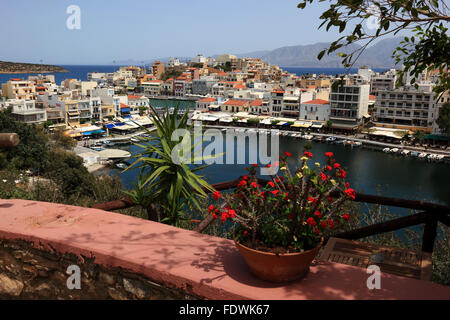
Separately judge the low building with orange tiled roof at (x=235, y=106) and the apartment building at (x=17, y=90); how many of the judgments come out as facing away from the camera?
0

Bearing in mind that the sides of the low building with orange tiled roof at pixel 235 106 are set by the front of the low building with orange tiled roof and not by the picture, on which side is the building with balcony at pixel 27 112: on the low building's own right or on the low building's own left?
on the low building's own right

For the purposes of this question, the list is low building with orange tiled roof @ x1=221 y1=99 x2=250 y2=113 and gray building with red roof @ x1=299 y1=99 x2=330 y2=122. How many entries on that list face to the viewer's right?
0

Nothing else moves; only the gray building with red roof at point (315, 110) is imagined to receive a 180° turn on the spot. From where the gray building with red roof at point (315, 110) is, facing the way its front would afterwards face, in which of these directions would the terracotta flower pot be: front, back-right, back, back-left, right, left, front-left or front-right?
back-right

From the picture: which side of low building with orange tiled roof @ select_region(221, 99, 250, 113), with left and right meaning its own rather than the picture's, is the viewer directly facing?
front

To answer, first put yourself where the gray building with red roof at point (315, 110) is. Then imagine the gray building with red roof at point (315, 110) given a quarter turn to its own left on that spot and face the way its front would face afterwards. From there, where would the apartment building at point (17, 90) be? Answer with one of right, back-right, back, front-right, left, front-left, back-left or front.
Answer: back-right

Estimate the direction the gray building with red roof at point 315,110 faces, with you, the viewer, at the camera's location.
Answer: facing the viewer and to the left of the viewer

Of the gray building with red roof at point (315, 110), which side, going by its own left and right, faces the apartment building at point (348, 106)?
left

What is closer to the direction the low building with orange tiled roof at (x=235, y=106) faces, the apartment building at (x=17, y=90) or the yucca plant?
the yucca plant

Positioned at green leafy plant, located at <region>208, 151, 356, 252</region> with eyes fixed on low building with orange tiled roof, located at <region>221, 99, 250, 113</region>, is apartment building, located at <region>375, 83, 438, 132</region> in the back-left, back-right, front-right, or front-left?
front-right

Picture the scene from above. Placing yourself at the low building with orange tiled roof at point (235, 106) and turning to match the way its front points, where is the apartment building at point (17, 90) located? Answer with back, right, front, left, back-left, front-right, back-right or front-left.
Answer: right

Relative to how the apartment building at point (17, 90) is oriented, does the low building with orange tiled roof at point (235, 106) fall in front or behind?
in front

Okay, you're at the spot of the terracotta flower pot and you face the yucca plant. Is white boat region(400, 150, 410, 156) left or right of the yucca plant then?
right

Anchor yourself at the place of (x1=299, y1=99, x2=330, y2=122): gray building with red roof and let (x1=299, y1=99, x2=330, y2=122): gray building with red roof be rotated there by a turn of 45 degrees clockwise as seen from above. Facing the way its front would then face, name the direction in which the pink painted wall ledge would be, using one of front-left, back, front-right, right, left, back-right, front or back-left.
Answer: left

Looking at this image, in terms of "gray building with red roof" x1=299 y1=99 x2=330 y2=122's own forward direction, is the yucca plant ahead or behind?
ahead
